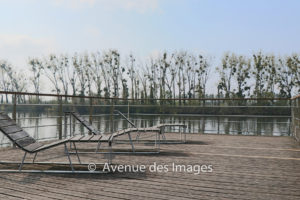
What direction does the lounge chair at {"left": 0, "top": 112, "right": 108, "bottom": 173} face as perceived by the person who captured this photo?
facing to the right of the viewer
